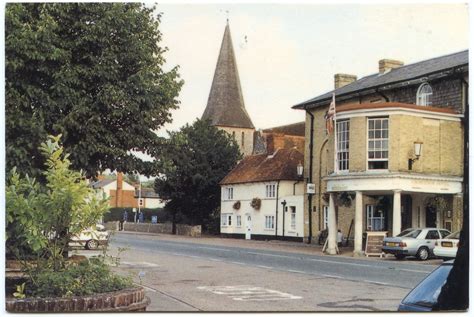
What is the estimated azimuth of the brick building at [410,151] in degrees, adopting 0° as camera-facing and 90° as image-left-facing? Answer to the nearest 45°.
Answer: approximately 45°

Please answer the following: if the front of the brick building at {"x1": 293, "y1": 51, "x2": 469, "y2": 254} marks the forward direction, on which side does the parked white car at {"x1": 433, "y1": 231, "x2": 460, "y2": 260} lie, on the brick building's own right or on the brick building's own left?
on the brick building's own left

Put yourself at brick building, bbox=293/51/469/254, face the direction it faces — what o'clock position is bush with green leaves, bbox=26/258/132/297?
The bush with green leaves is roughly at 11 o'clock from the brick building.

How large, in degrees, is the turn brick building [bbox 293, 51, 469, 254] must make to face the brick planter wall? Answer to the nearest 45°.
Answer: approximately 45° to its left
